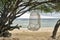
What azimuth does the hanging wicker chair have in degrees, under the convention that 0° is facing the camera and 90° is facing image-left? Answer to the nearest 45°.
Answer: approximately 0°
